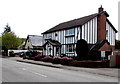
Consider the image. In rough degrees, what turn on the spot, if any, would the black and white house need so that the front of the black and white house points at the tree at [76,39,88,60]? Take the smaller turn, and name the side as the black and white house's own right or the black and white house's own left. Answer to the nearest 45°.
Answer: approximately 45° to the black and white house's own left

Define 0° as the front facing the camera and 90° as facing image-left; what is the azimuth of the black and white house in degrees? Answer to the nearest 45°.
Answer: approximately 45°

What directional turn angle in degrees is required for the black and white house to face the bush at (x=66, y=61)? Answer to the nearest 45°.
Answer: approximately 45° to its left
